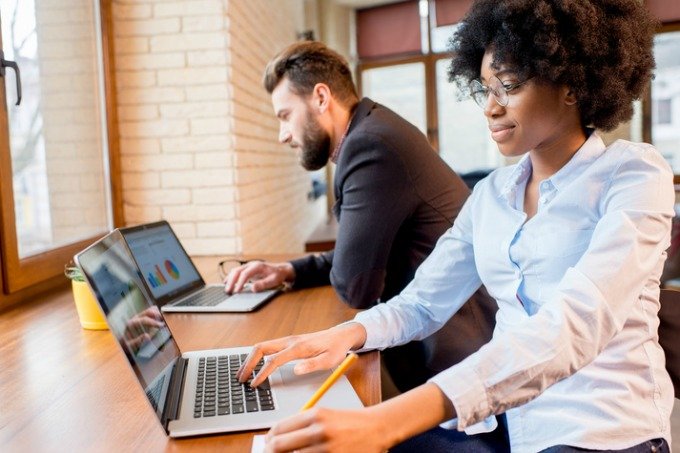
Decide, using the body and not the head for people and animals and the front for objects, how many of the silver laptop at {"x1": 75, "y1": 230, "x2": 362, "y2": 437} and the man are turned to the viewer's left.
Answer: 1

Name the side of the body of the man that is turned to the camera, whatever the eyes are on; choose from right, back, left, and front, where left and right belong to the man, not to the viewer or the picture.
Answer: left

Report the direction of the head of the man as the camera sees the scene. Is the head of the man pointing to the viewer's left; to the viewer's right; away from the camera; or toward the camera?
to the viewer's left

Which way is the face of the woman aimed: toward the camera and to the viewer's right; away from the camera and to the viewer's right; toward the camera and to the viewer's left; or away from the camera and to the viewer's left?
toward the camera and to the viewer's left

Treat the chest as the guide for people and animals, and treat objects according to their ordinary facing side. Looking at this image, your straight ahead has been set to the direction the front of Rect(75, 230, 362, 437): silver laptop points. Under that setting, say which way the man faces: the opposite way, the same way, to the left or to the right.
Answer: the opposite way

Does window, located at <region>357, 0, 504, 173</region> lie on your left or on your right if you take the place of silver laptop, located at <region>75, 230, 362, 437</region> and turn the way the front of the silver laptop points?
on your left

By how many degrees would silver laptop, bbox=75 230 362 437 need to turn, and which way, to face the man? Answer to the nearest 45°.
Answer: approximately 45° to its left

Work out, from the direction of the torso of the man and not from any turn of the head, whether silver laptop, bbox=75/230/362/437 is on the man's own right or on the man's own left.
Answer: on the man's own left

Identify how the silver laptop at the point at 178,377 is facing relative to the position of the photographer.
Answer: facing to the right of the viewer

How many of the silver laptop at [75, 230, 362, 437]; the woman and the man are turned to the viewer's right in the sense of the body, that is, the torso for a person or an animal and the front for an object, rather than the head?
1

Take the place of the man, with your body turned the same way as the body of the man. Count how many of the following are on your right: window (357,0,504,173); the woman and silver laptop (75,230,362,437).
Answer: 1
